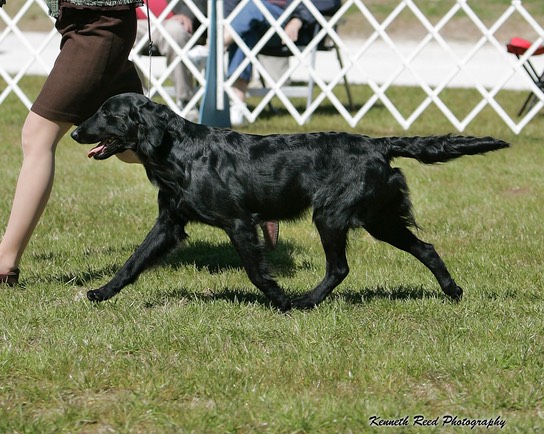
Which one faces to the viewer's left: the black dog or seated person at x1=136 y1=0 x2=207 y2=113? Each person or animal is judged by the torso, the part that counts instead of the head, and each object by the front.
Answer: the black dog

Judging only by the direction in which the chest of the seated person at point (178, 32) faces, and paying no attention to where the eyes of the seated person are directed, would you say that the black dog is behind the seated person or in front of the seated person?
in front

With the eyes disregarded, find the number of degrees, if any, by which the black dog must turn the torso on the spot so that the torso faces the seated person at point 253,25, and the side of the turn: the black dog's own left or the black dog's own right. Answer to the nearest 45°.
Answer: approximately 90° to the black dog's own right

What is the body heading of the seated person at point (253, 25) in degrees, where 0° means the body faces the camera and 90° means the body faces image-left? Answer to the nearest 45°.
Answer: approximately 45°

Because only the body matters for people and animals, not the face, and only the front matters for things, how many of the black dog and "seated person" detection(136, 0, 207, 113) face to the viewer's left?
1

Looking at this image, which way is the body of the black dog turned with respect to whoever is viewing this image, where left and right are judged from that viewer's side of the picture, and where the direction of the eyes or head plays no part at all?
facing to the left of the viewer

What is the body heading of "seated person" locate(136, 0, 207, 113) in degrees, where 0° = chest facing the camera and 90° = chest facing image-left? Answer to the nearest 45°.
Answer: approximately 315°

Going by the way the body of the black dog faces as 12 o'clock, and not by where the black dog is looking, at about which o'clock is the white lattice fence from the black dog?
The white lattice fence is roughly at 3 o'clock from the black dog.
